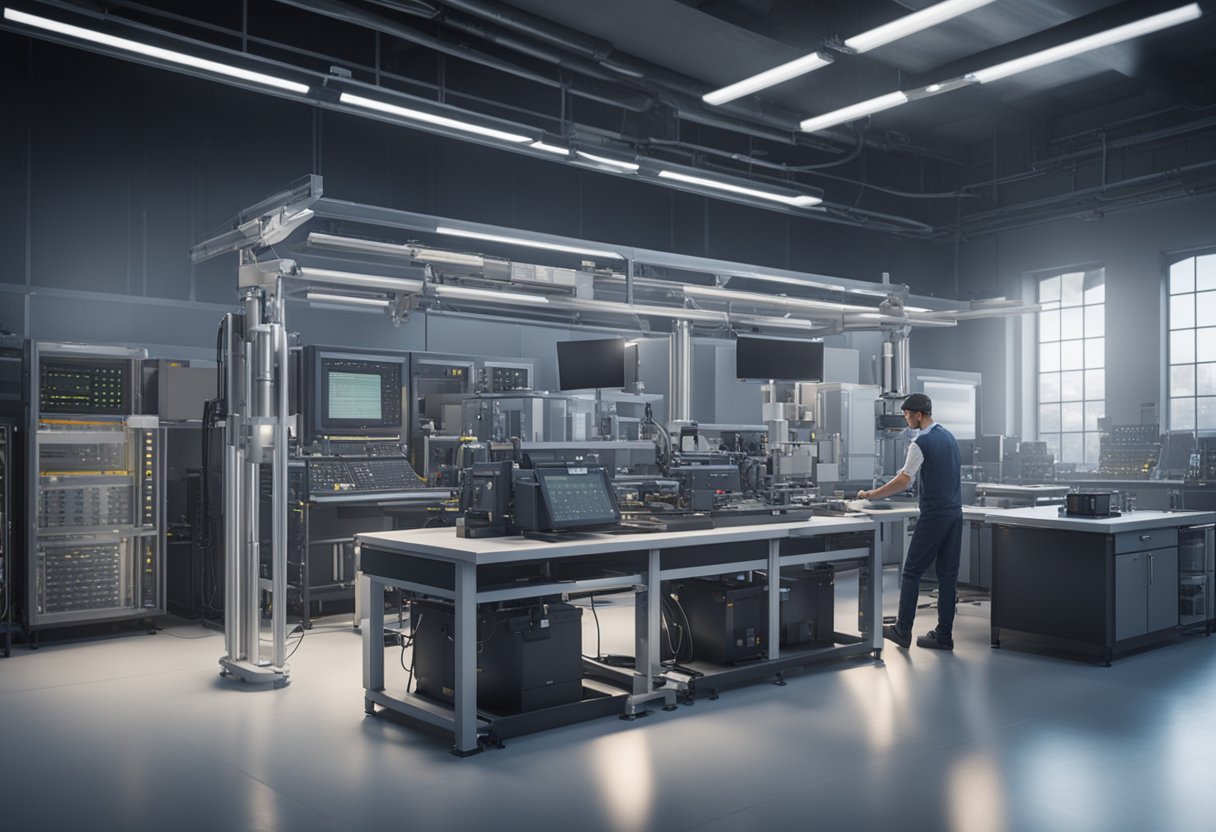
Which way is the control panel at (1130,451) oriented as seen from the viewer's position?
toward the camera

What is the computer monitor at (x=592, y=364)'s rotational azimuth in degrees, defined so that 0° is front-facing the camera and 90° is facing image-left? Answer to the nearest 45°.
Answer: approximately 0°

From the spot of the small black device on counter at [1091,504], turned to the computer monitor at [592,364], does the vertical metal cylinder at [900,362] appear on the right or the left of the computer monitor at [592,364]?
right

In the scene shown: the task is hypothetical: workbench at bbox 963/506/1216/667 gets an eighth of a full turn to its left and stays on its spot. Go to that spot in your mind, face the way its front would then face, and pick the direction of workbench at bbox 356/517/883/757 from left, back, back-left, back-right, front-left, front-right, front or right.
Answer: back-right

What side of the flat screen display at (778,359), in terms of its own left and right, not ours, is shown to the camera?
front

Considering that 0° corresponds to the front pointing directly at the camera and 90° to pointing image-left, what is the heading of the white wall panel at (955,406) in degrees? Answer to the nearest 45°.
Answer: approximately 0°

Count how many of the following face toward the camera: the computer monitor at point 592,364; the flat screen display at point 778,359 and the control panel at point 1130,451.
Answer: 3

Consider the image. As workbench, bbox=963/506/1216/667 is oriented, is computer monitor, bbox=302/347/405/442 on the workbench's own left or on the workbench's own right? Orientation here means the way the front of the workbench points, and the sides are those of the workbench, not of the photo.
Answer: on the workbench's own right

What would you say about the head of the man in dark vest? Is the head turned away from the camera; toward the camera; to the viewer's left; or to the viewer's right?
to the viewer's left

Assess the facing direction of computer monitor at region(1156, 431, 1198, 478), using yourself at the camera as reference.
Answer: facing the viewer and to the left of the viewer

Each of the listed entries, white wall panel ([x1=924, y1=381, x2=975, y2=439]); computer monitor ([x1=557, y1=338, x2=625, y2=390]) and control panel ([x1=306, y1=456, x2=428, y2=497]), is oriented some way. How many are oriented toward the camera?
3

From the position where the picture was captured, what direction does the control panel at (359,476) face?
facing the viewer

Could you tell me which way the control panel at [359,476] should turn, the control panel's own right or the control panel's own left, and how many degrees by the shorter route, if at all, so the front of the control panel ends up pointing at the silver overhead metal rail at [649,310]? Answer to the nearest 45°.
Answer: approximately 90° to the control panel's own left

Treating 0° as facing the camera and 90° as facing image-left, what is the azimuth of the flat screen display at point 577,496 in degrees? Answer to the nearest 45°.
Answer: approximately 315°

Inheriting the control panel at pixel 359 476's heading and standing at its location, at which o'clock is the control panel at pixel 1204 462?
the control panel at pixel 1204 462 is roughly at 9 o'clock from the control panel at pixel 359 476.

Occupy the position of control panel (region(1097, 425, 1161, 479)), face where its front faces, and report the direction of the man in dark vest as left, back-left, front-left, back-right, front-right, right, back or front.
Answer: front

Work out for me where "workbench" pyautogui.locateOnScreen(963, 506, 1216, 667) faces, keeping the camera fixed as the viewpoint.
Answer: facing the viewer and to the right of the viewer
